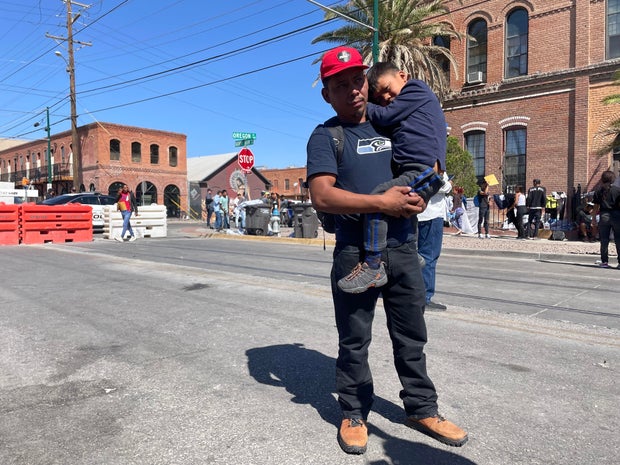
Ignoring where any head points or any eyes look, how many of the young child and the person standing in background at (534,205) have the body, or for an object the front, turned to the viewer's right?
0

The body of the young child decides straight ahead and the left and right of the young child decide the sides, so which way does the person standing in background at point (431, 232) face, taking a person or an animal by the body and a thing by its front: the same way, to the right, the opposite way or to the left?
the opposite way

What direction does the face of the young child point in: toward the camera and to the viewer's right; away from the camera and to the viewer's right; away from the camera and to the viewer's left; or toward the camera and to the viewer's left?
toward the camera and to the viewer's left

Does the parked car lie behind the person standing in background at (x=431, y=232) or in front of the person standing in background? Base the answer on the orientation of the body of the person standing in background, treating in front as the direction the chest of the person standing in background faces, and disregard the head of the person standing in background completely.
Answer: behind
